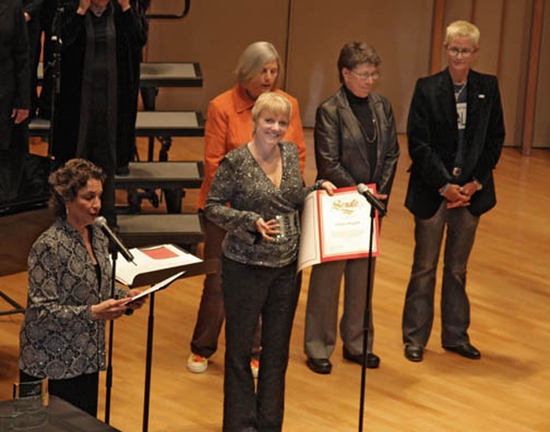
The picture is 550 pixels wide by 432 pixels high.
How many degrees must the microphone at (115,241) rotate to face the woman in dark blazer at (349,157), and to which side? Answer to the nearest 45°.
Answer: approximately 135° to its right

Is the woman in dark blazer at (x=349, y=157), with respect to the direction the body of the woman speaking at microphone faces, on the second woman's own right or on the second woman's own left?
on the second woman's own left

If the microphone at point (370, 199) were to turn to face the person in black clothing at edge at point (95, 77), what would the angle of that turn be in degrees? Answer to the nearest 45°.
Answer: approximately 45° to its right

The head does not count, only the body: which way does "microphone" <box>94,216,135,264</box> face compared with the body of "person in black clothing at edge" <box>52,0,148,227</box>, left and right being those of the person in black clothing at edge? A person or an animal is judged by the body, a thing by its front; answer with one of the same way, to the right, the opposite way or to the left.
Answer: to the right

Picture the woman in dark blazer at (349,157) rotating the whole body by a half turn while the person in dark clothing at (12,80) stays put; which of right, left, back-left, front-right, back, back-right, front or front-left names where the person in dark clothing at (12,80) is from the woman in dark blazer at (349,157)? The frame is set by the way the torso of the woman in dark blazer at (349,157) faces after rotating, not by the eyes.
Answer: front-left

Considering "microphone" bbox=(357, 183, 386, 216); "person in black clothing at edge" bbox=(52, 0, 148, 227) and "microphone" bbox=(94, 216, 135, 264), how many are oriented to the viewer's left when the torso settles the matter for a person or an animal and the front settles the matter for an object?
2

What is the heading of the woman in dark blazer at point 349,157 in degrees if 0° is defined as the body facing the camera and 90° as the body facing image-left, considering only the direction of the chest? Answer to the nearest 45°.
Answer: approximately 315°

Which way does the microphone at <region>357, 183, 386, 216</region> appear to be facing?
to the viewer's left

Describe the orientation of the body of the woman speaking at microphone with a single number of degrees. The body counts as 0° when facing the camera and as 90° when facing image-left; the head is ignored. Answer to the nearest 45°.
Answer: approximately 315°

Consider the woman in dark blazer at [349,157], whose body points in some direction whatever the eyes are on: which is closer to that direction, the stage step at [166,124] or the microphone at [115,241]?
the microphone

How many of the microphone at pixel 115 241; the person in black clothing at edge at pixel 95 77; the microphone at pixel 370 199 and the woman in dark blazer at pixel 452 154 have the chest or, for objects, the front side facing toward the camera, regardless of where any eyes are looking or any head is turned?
2
